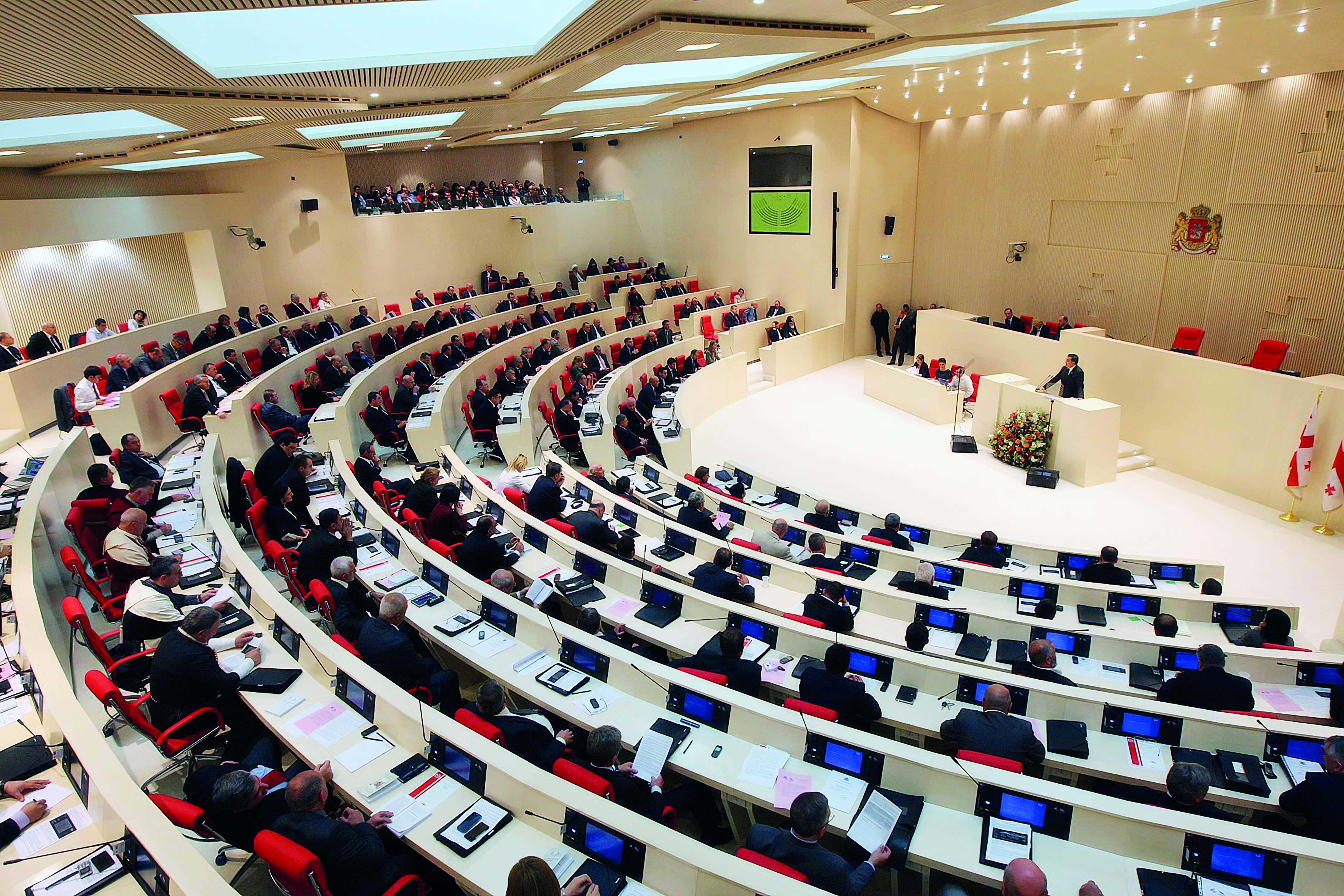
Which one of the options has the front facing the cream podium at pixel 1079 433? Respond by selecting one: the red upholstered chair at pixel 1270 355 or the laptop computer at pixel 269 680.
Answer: the red upholstered chair

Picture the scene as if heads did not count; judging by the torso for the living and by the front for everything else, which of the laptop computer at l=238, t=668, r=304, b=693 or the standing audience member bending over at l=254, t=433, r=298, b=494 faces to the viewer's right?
the standing audience member bending over

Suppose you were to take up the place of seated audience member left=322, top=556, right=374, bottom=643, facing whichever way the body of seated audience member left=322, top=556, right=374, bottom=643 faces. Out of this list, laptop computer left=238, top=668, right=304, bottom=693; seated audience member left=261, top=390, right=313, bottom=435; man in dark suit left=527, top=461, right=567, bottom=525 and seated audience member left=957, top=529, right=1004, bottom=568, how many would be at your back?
1

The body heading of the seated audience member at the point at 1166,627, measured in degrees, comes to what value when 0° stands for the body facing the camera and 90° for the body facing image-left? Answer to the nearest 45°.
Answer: approximately 180°

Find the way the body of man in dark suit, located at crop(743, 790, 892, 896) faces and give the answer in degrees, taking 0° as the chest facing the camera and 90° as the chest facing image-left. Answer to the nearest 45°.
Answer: approximately 225°

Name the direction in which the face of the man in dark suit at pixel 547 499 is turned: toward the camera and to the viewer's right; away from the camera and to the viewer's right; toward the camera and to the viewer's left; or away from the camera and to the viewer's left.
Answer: away from the camera and to the viewer's right

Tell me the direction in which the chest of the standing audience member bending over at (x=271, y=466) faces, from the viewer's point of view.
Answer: to the viewer's right

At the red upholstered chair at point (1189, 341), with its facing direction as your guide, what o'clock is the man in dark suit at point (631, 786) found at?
The man in dark suit is roughly at 11 o'clock from the red upholstered chair.

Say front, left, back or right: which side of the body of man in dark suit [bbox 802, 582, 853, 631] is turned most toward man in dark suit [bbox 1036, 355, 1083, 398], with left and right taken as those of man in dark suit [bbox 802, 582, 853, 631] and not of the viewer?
front

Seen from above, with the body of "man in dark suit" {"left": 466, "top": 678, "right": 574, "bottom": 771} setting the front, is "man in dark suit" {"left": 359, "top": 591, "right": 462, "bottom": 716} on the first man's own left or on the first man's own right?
on the first man's own left

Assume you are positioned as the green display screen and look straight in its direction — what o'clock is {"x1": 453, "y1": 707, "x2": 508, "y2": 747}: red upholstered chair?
The red upholstered chair is roughly at 12 o'clock from the green display screen.

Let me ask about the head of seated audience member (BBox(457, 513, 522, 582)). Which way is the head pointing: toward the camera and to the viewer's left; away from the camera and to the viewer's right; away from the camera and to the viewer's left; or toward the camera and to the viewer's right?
away from the camera and to the viewer's right

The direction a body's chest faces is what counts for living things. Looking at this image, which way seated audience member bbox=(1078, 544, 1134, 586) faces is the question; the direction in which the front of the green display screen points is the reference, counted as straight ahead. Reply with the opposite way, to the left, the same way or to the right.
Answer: the opposite way

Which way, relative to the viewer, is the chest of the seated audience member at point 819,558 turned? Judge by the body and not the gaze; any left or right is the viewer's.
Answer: facing away from the viewer and to the right of the viewer

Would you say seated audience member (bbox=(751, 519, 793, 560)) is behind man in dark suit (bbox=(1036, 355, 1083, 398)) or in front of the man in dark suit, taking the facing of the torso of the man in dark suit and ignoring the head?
in front

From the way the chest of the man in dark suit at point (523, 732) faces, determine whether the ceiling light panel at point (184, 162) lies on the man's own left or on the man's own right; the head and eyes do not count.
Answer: on the man's own left

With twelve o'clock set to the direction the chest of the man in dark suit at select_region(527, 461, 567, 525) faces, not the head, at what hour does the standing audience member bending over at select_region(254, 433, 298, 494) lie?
The standing audience member bending over is roughly at 8 o'clock from the man in dark suit.
